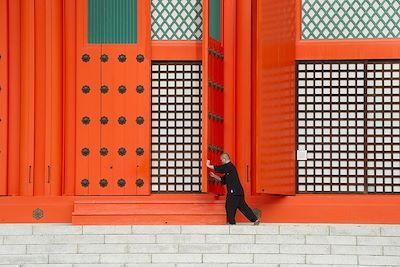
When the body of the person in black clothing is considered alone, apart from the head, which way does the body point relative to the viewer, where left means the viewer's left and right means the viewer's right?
facing to the left of the viewer
